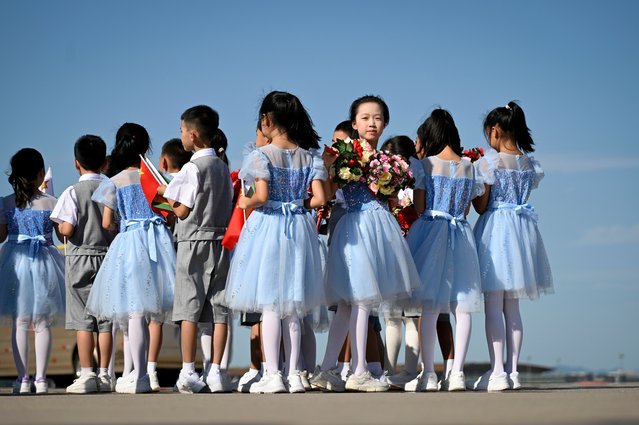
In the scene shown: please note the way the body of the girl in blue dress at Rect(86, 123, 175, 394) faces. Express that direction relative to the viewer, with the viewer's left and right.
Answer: facing away from the viewer and to the left of the viewer

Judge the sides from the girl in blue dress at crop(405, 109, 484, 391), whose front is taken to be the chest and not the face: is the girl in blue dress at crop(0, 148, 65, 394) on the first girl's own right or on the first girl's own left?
on the first girl's own left

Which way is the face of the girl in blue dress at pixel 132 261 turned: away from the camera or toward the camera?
away from the camera

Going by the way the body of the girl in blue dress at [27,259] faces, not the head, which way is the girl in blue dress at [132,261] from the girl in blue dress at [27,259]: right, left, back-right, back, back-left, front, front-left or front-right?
back-right

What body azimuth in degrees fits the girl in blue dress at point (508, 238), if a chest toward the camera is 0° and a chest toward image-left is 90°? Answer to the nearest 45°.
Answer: approximately 135°

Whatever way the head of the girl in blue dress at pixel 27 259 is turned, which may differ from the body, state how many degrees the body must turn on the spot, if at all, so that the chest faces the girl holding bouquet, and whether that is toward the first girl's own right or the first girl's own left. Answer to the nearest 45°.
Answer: approximately 135° to the first girl's own right

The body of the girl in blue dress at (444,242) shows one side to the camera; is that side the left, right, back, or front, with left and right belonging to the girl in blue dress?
back

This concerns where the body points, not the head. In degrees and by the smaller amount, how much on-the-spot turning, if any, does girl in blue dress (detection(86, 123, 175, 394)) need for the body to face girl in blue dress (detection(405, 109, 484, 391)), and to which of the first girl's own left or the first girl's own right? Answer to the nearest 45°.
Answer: approximately 135° to the first girl's own right

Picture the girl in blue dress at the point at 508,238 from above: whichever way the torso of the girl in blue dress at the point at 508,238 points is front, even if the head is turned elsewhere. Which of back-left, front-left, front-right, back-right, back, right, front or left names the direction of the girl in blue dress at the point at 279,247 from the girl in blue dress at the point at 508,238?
left

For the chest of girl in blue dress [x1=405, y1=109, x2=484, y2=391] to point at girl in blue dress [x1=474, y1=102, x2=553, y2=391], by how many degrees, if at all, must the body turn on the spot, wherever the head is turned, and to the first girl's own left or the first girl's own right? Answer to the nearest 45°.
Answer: approximately 45° to the first girl's own right

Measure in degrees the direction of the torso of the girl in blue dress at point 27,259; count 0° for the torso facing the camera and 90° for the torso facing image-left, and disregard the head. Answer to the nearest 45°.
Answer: approximately 180°
